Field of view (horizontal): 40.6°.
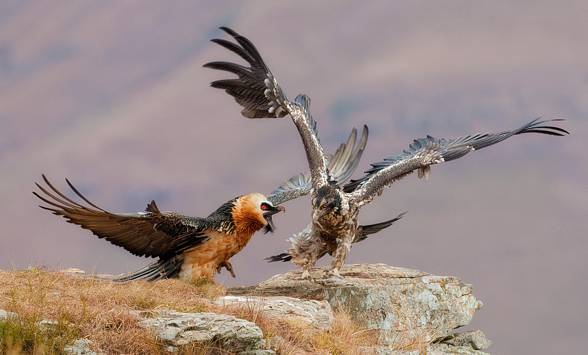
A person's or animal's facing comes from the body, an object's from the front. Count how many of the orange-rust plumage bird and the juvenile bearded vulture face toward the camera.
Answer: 1

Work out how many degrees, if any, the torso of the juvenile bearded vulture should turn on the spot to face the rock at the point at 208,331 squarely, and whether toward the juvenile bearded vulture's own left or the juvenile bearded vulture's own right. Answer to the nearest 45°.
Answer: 0° — it already faces it

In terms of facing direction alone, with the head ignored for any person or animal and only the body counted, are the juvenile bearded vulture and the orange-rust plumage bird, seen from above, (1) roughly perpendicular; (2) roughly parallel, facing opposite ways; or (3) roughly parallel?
roughly perpendicular

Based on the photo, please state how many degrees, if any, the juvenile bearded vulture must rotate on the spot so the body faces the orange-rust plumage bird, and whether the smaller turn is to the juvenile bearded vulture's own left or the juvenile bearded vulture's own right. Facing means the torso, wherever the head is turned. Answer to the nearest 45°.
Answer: approximately 45° to the juvenile bearded vulture's own right

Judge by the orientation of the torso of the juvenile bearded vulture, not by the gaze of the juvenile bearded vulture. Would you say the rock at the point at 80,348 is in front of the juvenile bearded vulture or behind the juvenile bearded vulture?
in front

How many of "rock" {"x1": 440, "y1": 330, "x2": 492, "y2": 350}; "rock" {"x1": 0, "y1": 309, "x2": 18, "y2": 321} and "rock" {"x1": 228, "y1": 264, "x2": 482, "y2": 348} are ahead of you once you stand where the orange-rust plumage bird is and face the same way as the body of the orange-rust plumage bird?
2

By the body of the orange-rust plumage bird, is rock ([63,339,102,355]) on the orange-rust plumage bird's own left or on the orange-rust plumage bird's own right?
on the orange-rust plumage bird's own right

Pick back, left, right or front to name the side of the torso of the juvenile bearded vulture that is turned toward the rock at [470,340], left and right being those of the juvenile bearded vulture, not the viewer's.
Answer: left

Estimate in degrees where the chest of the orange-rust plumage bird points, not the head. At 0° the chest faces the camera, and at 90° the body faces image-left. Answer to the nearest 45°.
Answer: approximately 270°
